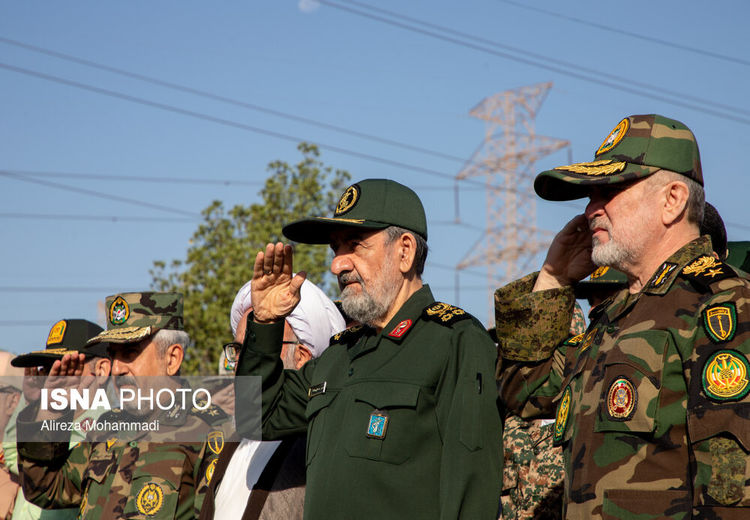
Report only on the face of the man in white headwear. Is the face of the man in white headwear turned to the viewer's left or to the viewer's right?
to the viewer's left

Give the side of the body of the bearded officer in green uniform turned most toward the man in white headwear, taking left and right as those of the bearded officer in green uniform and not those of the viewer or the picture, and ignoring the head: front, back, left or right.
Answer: right

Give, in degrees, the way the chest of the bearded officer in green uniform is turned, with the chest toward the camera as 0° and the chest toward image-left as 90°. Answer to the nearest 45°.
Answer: approximately 45°

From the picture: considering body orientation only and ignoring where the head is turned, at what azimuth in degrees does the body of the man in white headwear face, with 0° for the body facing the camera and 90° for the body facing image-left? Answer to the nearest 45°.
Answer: approximately 45°

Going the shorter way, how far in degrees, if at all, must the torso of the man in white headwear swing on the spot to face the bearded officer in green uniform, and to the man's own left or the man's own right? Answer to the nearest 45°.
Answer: approximately 90° to the man's own left
